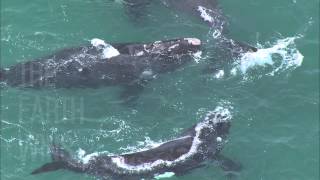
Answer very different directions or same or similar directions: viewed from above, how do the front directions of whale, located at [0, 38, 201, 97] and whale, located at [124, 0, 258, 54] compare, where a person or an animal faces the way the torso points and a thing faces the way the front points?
very different directions

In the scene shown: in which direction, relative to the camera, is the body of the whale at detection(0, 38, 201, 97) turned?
to the viewer's right

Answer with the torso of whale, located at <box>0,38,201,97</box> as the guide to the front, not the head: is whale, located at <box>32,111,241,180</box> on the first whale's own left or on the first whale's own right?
on the first whale's own right

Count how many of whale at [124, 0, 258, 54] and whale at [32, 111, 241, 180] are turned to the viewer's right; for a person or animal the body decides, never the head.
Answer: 1

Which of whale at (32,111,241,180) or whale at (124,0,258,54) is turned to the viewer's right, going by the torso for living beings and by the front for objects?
whale at (32,111,241,180)

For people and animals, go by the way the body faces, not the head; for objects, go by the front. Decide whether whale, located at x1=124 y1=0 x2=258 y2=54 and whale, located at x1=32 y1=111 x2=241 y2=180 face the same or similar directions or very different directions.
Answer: very different directions

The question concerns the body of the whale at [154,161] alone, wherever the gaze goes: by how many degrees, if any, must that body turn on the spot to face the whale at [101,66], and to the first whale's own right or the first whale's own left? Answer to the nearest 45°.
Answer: approximately 135° to the first whale's own left

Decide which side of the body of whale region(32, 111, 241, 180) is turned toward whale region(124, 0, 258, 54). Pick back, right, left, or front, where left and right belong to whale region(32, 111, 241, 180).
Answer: left

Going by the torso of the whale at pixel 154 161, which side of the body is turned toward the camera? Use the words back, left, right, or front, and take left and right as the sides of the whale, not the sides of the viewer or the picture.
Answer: right

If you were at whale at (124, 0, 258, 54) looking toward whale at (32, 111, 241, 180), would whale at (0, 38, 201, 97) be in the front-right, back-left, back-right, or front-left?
front-right

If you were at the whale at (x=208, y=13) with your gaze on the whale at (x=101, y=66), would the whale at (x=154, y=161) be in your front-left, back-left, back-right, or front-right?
front-left

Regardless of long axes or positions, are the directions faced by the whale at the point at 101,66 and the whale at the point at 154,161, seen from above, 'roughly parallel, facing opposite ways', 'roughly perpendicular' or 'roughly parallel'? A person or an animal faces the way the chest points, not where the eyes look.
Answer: roughly parallel
